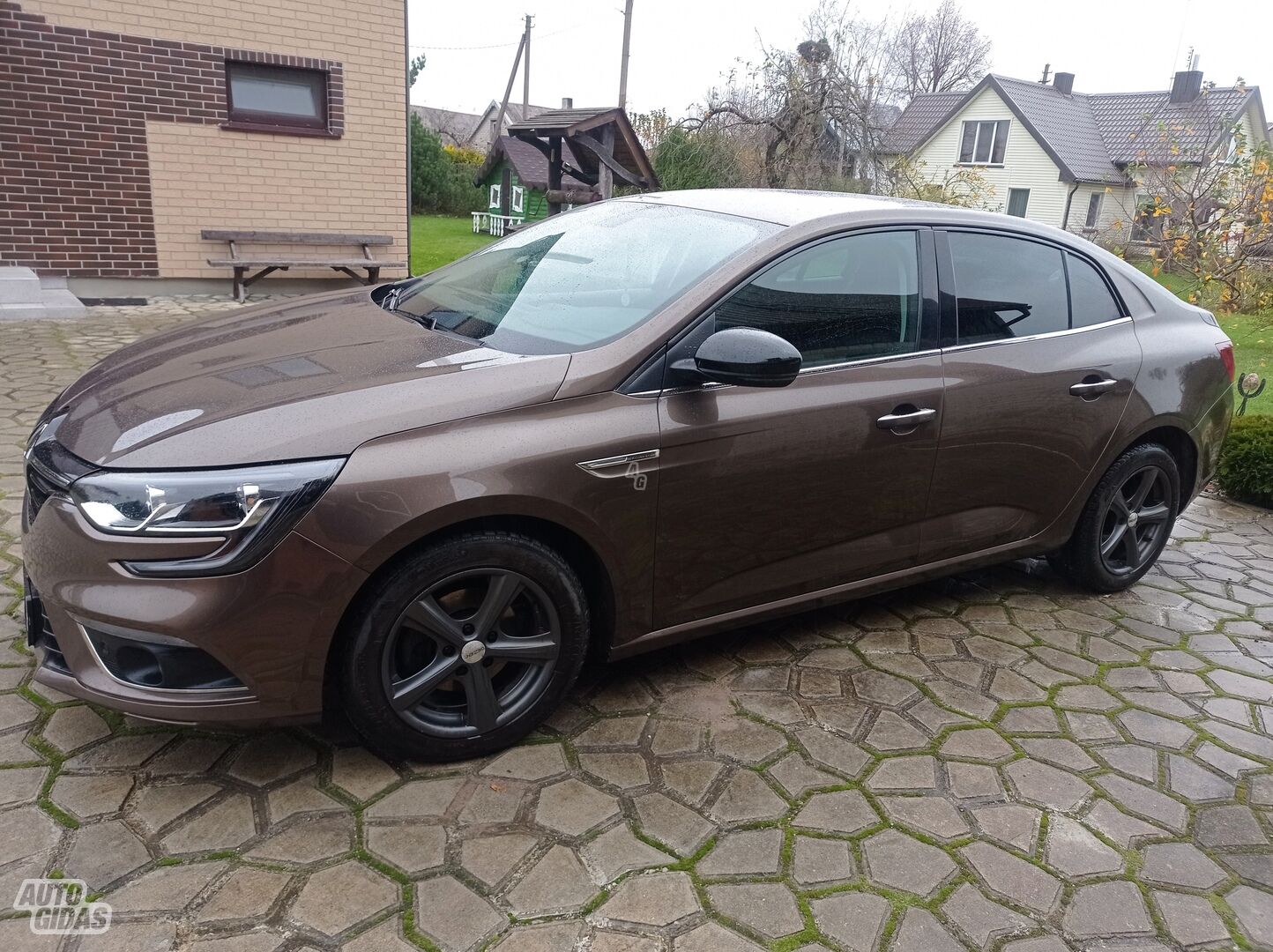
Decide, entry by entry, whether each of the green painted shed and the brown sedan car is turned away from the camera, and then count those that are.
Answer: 0

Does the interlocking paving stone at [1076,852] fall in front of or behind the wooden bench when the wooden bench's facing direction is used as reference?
in front

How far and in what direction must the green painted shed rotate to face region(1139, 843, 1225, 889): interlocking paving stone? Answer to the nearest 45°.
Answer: approximately 45° to its left

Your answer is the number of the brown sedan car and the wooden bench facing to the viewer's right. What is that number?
0

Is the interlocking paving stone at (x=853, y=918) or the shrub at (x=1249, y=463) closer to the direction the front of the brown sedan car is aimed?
the interlocking paving stone

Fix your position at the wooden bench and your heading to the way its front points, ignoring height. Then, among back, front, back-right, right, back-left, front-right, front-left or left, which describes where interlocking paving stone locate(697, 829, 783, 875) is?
front

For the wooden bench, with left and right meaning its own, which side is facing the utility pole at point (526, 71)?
back

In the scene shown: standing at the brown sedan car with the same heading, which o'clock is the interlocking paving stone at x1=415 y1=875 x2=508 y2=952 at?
The interlocking paving stone is roughly at 11 o'clock from the brown sedan car.

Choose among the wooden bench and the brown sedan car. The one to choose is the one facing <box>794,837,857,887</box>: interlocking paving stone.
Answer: the wooden bench

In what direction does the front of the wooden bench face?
toward the camera

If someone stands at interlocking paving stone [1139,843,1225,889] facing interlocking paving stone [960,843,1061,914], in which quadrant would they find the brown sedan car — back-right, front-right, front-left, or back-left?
front-right

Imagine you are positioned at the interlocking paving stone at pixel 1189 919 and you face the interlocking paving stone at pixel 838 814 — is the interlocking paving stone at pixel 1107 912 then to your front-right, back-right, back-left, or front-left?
front-left

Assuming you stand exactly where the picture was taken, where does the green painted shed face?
facing the viewer and to the left of the viewer

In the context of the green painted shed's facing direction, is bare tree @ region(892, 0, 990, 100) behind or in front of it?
behind

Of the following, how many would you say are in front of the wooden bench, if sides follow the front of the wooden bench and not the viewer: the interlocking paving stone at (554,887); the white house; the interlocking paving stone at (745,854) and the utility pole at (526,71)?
2

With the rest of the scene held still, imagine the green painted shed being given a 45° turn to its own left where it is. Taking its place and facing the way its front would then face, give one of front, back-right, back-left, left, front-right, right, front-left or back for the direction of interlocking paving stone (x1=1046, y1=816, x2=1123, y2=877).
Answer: front

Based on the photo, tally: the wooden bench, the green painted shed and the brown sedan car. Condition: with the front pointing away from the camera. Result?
0

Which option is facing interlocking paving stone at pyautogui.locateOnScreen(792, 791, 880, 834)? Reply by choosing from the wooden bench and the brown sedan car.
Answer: the wooden bench
